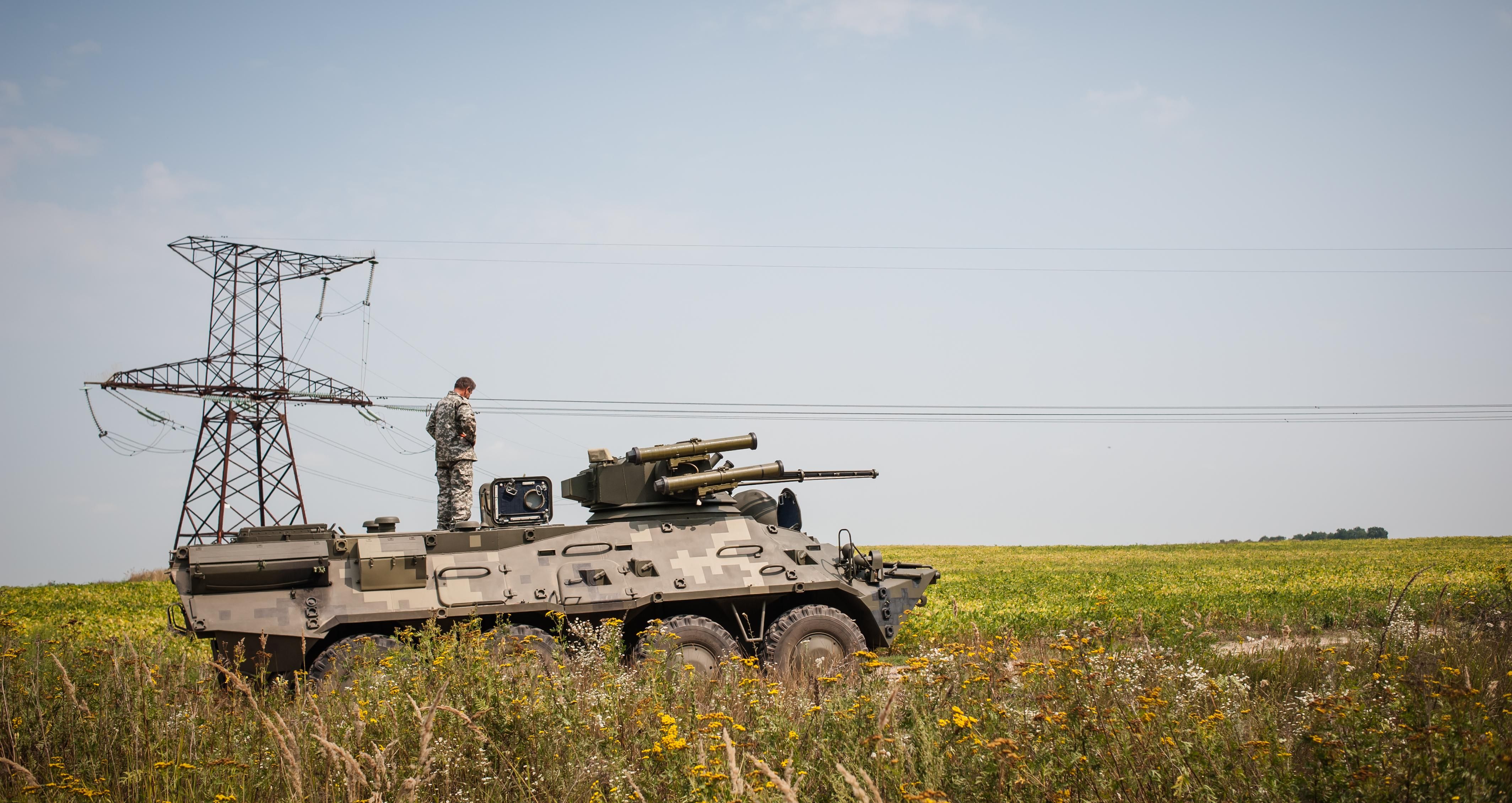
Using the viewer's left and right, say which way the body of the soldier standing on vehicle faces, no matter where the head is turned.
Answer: facing away from the viewer and to the right of the viewer

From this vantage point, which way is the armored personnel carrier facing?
to the viewer's right
